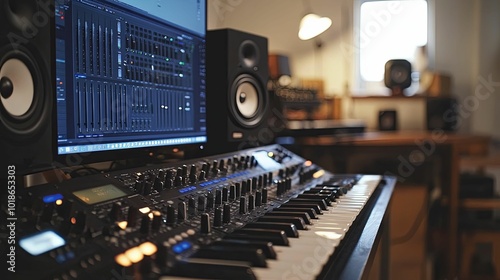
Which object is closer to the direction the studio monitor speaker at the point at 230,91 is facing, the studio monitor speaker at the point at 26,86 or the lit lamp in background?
the studio monitor speaker

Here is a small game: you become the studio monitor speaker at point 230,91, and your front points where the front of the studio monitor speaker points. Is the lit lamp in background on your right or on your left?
on your left

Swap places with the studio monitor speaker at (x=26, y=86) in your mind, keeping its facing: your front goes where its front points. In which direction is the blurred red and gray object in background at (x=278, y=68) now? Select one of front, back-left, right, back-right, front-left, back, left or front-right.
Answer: left

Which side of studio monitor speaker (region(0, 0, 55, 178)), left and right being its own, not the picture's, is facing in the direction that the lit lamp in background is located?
left

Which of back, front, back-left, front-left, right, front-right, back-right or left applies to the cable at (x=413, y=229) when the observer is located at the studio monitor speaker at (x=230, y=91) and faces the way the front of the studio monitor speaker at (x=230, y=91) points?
left

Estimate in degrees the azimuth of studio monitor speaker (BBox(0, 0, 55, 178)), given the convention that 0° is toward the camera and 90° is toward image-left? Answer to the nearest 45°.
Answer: approximately 315°

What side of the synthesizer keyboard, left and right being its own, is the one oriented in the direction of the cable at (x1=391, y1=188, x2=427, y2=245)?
left

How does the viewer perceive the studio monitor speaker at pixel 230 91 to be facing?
facing the viewer and to the right of the viewer

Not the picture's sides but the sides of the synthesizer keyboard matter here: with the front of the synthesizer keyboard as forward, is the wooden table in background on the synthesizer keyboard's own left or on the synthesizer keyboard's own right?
on the synthesizer keyboard's own left

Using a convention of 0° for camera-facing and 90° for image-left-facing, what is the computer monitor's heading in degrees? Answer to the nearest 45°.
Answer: approximately 315°
